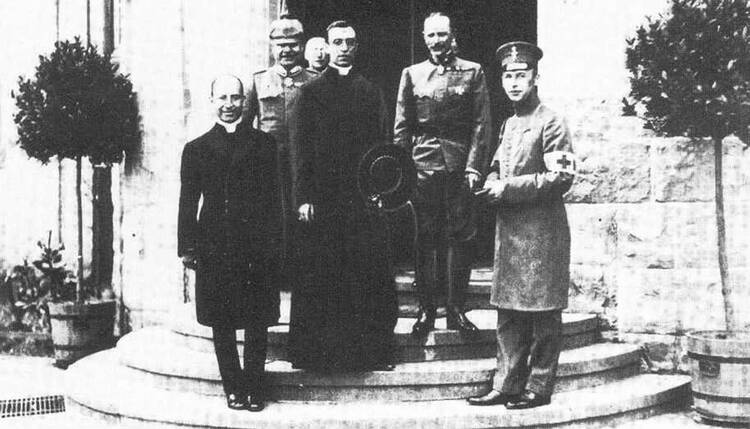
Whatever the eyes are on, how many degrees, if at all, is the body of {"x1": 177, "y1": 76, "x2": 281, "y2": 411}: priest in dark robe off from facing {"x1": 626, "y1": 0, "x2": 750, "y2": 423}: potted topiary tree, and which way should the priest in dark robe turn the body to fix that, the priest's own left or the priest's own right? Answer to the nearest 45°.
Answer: approximately 90° to the priest's own left

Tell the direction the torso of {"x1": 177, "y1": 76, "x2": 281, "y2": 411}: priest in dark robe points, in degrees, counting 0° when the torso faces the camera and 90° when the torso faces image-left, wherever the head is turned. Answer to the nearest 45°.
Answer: approximately 0°

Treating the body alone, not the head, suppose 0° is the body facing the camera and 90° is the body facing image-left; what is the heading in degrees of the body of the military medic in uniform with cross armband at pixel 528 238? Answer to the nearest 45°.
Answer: approximately 45°

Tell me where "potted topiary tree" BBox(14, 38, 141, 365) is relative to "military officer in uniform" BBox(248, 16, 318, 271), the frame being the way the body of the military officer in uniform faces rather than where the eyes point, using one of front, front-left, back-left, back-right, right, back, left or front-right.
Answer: back-right

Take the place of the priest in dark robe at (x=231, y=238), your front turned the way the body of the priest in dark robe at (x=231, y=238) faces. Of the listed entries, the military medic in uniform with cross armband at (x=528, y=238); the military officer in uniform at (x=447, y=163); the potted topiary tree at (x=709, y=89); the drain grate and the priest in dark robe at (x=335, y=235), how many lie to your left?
4

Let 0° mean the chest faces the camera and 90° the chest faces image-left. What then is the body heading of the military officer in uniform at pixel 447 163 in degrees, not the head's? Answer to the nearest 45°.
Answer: approximately 0°

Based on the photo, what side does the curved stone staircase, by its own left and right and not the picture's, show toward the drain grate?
right

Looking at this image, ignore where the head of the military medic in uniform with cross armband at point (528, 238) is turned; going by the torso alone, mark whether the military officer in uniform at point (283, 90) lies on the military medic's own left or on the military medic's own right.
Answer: on the military medic's own right
